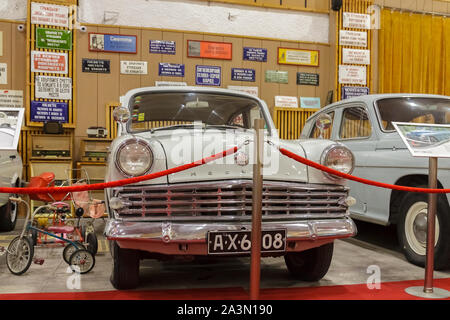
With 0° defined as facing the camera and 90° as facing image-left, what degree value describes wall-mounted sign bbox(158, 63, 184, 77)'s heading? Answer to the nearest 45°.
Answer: approximately 0°

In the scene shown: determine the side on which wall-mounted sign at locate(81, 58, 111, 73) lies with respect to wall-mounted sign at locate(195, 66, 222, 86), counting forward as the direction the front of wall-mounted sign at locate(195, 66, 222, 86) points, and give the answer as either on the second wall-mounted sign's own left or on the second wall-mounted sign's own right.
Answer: on the second wall-mounted sign's own right

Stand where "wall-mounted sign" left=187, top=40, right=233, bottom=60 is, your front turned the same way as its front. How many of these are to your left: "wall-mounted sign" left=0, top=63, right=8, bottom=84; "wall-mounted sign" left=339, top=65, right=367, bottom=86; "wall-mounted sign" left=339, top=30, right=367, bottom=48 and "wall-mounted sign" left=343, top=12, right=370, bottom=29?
3

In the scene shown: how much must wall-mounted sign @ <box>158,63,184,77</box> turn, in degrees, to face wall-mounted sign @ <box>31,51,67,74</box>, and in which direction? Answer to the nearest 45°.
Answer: approximately 90° to its right

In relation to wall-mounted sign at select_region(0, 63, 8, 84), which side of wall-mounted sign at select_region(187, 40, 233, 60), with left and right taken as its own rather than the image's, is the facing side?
right

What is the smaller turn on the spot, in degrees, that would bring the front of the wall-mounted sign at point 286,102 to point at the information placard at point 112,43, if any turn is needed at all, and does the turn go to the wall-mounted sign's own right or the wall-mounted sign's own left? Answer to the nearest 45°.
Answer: approximately 45° to the wall-mounted sign's own right

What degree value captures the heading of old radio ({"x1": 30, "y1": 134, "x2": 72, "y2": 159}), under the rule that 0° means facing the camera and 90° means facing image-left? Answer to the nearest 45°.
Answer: approximately 0°

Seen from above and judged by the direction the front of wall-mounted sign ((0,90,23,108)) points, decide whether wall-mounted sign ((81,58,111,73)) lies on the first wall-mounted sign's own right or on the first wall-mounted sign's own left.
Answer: on the first wall-mounted sign's own left
